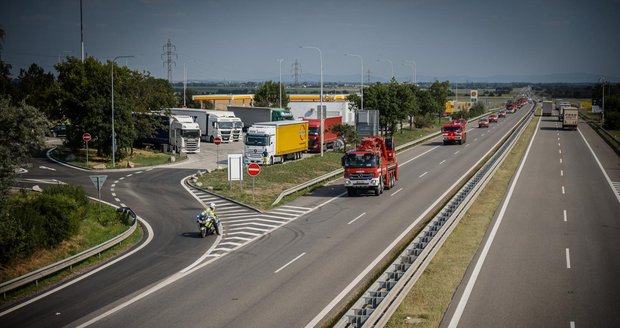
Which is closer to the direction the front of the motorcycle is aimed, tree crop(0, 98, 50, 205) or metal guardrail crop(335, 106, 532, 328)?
the tree

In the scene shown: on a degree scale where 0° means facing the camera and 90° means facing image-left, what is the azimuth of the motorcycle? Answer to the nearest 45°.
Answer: approximately 45°

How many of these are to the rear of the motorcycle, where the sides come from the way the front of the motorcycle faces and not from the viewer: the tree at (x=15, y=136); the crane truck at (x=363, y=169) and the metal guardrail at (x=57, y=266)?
1

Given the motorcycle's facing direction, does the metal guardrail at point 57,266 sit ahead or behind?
ahead

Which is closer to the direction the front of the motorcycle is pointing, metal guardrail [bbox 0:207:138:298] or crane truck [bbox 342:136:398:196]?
the metal guardrail

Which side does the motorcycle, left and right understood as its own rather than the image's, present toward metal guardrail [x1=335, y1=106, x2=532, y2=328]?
left

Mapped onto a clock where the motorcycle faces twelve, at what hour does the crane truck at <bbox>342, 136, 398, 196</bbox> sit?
The crane truck is roughly at 6 o'clock from the motorcycle.

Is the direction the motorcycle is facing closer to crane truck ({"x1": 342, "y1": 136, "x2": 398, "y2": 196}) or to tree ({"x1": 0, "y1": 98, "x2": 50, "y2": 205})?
the tree
